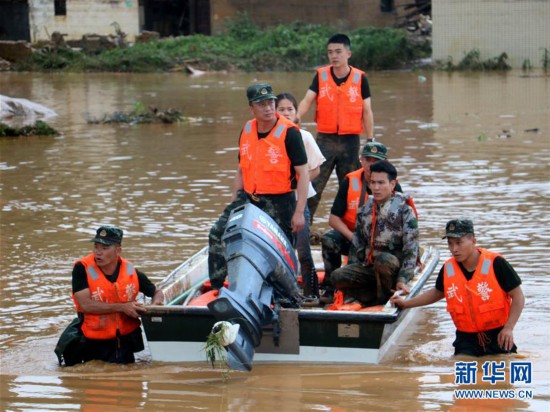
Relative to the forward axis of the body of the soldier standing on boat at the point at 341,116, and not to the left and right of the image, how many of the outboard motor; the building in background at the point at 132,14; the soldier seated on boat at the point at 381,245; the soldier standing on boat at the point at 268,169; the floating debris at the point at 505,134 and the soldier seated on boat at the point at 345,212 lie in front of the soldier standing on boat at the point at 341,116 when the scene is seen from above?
4

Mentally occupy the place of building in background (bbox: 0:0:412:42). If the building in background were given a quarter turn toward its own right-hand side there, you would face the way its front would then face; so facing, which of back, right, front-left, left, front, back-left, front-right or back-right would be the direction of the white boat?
left

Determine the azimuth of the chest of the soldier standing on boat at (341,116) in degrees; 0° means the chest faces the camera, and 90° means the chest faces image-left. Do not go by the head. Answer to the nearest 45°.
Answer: approximately 0°

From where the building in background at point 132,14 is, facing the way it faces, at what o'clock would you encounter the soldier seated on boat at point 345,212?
The soldier seated on boat is roughly at 12 o'clock from the building in background.

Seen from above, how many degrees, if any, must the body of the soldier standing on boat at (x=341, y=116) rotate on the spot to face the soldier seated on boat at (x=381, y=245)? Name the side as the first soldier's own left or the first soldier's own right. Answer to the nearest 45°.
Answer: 0° — they already face them

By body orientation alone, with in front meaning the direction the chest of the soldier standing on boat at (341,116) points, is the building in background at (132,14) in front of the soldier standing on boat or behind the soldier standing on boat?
behind

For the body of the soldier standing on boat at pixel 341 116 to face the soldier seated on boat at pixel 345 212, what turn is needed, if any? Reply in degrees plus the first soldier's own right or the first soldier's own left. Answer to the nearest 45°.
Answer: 0° — they already face them

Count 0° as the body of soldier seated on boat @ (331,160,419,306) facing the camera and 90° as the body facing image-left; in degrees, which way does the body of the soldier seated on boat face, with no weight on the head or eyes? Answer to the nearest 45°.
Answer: approximately 45°

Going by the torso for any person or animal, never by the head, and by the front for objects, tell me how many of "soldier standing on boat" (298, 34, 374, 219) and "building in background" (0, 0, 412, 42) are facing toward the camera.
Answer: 2

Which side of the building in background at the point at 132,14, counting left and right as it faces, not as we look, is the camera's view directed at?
front

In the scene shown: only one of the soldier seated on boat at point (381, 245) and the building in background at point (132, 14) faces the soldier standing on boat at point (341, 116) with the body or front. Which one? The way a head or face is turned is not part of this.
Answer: the building in background

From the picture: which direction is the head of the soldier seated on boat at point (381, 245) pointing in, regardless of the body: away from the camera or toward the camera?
toward the camera

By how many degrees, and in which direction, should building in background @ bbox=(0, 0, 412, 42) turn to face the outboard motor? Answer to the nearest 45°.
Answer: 0° — it already faces it

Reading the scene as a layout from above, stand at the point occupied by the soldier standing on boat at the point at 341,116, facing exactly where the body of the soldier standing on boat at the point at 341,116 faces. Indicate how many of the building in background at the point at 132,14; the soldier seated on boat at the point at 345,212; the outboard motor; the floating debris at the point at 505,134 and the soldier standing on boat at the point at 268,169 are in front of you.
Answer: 3

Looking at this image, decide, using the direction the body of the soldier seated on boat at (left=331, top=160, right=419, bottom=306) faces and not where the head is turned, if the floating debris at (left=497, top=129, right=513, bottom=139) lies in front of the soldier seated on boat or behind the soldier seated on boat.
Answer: behind
